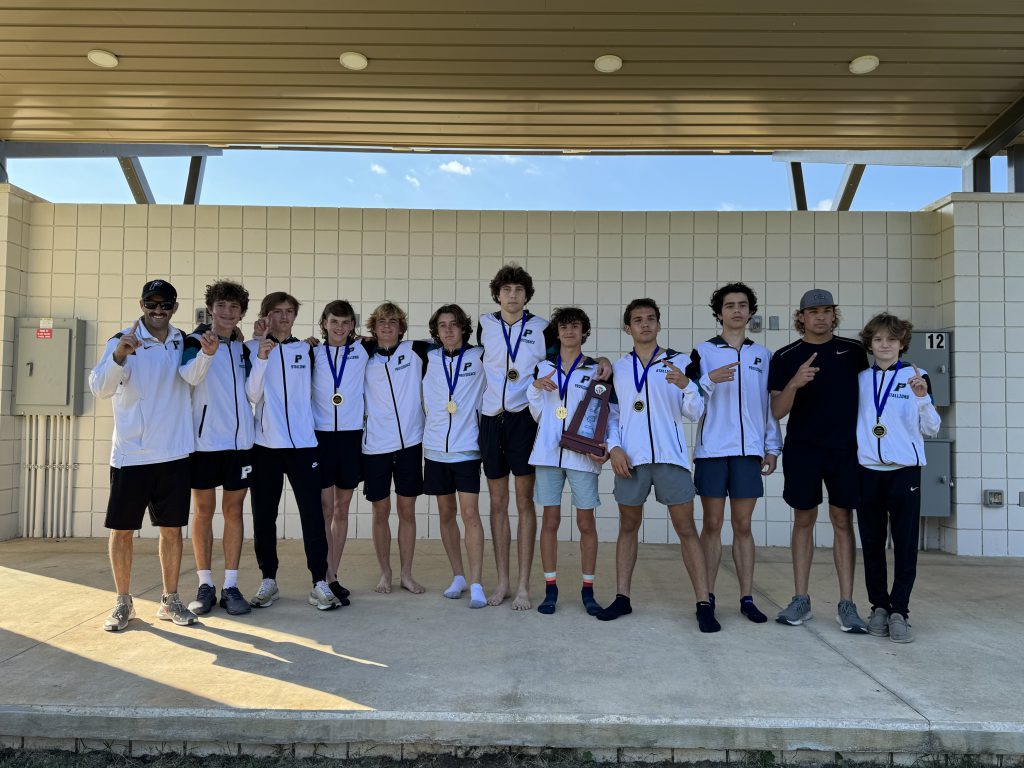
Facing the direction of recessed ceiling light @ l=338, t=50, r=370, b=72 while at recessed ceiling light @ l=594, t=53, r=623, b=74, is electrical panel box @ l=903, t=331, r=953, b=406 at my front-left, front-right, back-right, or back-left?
back-right

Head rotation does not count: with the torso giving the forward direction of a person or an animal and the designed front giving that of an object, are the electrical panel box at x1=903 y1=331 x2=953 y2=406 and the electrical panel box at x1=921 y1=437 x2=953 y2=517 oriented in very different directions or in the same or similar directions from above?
same or similar directions

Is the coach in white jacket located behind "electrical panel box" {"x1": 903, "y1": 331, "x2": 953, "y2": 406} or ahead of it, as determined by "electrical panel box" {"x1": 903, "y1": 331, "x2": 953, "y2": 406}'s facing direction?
ahead

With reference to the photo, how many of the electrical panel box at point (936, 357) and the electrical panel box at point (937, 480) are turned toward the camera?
2

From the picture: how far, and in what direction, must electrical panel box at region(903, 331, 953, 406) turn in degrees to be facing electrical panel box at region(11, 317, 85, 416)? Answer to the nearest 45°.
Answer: approximately 45° to its right

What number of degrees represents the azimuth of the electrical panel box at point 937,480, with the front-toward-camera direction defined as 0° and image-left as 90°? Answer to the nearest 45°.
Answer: approximately 0°

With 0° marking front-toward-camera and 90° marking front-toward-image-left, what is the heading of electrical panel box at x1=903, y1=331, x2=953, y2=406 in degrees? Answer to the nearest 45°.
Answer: approximately 0°

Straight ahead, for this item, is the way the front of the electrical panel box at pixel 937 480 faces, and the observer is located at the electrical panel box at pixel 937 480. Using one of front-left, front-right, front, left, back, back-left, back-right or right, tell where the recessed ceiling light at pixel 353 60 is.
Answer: front-right

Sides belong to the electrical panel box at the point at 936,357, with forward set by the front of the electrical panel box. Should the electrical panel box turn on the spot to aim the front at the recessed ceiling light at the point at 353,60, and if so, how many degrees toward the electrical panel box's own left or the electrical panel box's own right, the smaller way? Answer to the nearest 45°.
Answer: approximately 45° to the electrical panel box's own right

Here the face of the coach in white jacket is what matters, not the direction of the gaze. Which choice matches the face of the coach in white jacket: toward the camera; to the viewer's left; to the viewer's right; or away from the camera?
toward the camera
